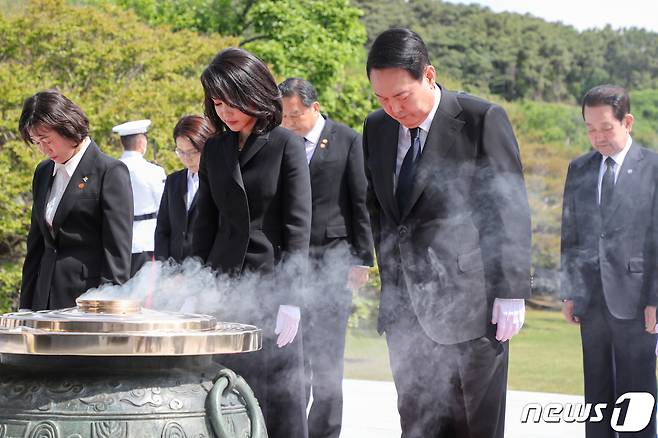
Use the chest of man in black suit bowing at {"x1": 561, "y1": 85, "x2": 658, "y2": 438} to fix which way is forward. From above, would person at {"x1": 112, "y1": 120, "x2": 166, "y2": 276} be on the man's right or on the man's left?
on the man's right

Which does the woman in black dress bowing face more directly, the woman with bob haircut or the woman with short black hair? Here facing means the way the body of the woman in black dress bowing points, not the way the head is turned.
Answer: the woman with short black hair

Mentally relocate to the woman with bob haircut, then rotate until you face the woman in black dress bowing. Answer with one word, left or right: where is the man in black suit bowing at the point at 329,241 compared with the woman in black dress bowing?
left

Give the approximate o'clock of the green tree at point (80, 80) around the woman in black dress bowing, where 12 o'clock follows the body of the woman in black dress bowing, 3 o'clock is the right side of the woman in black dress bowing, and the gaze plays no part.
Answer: The green tree is roughly at 4 o'clock from the woman in black dress bowing.

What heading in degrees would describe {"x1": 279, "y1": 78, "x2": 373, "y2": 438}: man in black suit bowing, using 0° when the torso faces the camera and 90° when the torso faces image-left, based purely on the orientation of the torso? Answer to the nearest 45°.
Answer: approximately 45°

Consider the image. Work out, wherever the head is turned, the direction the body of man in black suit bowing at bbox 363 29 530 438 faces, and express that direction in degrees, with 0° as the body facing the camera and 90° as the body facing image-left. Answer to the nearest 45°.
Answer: approximately 45°

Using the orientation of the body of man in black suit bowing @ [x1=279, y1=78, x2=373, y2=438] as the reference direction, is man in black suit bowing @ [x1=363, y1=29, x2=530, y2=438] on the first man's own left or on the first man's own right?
on the first man's own left

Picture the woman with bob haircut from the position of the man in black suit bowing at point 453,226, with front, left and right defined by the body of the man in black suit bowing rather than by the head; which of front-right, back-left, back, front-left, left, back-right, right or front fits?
right

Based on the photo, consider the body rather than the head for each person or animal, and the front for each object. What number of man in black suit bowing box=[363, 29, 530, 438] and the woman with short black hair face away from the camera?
0

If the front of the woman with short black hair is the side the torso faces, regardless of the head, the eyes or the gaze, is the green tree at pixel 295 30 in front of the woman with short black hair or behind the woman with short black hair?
behind

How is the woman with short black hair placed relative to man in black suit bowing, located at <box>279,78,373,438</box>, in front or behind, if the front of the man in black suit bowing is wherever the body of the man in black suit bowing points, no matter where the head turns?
in front

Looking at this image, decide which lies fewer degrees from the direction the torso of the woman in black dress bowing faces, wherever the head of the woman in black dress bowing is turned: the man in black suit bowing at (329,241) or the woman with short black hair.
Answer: the woman with short black hair
